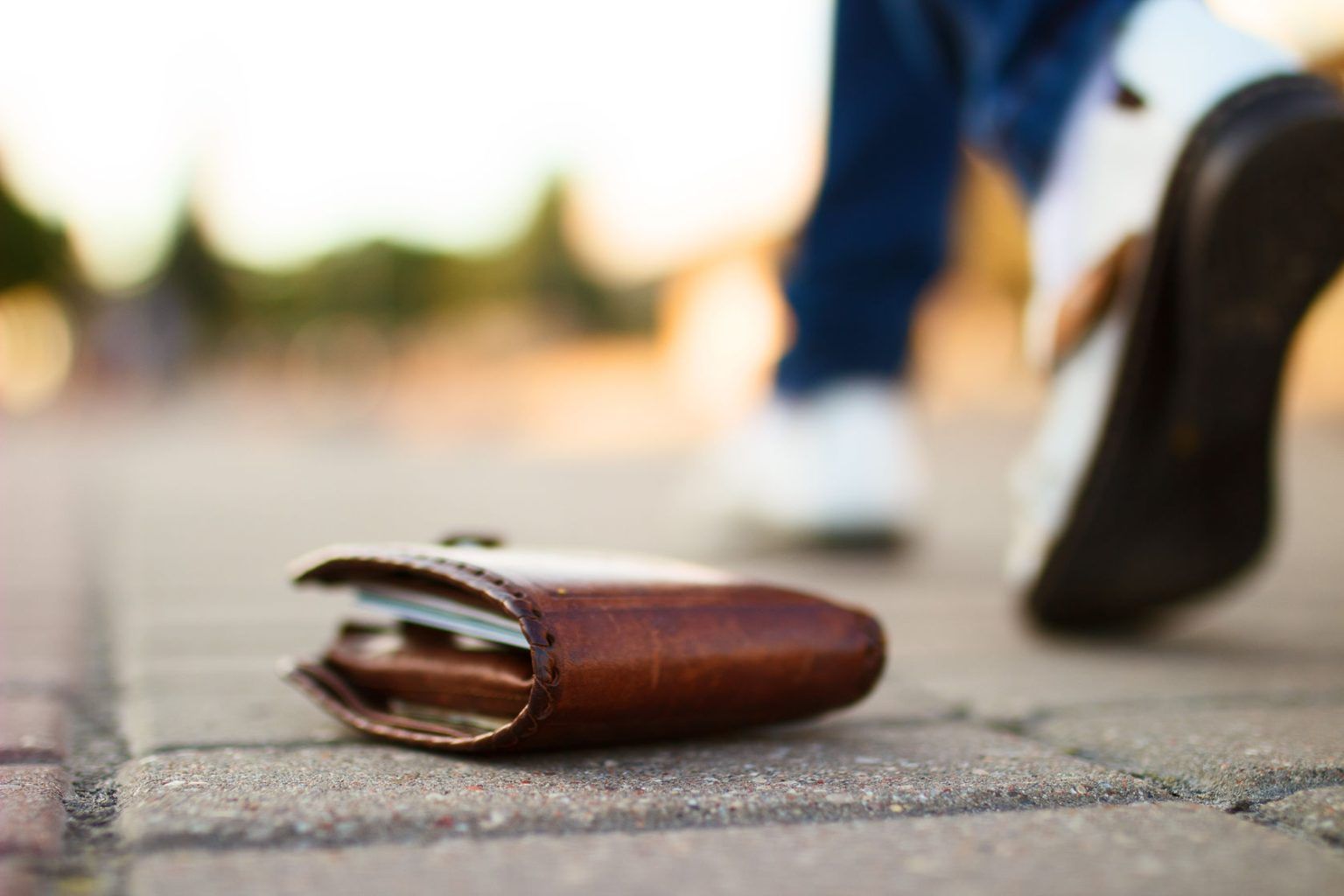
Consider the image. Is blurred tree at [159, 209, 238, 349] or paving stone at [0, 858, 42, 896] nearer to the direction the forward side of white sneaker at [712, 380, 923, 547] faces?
the blurred tree

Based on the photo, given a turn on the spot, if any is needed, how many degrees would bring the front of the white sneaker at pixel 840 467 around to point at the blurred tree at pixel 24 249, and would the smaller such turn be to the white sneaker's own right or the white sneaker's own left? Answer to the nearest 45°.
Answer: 0° — it already faces it

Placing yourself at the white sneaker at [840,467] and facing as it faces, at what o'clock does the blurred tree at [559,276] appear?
The blurred tree is roughly at 1 o'clock from the white sneaker.

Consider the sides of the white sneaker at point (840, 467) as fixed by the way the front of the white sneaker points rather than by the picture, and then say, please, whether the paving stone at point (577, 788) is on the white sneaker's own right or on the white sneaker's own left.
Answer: on the white sneaker's own left

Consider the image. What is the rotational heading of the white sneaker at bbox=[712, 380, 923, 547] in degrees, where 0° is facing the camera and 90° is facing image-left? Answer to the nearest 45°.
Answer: approximately 135°

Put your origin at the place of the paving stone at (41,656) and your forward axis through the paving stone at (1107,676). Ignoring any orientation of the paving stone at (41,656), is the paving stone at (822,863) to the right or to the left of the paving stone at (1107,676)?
right

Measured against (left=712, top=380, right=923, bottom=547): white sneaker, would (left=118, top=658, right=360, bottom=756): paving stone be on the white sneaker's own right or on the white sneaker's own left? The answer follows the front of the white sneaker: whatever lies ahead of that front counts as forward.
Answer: on the white sneaker's own left

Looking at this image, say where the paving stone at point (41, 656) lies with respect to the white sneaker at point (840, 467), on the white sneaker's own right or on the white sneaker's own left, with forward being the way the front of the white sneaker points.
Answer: on the white sneaker's own left
